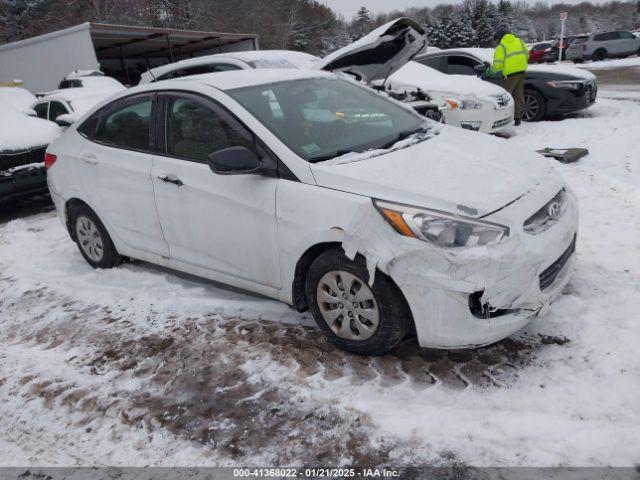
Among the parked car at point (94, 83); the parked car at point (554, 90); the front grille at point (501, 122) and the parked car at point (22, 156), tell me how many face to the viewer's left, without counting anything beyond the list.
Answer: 0

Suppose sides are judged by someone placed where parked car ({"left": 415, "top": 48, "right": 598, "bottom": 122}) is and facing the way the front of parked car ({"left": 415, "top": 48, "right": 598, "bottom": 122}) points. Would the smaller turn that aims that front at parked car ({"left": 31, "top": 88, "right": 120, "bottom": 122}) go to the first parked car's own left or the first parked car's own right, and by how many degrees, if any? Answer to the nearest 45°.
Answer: approximately 135° to the first parked car's own right

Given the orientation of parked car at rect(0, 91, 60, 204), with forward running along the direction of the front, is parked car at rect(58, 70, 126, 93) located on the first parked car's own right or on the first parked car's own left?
on the first parked car's own left

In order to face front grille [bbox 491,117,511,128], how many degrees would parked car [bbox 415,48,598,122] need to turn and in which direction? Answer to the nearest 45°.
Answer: approximately 90° to its right

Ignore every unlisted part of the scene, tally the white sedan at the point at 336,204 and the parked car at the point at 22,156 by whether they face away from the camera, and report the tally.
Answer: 0

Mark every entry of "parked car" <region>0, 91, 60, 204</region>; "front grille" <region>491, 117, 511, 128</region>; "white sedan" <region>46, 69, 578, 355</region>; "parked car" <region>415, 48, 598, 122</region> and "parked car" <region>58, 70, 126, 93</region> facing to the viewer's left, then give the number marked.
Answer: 0

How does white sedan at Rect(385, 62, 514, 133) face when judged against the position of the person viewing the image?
facing the viewer and to the right of the viewer

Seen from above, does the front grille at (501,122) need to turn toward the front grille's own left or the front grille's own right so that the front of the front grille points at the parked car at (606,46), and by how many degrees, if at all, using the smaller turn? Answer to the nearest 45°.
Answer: approximately 135° to the front grille's own left

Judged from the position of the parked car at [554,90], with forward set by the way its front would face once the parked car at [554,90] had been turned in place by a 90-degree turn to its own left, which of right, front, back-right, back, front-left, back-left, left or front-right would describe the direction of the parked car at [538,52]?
front-left

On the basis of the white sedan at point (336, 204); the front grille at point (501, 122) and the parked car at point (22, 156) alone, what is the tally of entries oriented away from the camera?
0

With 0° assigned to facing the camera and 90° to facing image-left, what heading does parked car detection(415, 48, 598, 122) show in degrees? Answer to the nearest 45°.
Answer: approximately 315°

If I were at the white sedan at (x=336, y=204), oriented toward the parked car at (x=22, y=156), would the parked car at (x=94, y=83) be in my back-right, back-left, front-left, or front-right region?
front-right

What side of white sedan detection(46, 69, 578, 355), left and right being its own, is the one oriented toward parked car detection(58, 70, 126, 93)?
back

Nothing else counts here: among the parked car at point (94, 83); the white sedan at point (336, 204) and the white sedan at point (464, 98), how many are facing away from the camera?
0

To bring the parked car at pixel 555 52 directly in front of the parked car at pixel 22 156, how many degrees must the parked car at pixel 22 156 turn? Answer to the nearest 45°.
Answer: approximately 90° to its left
